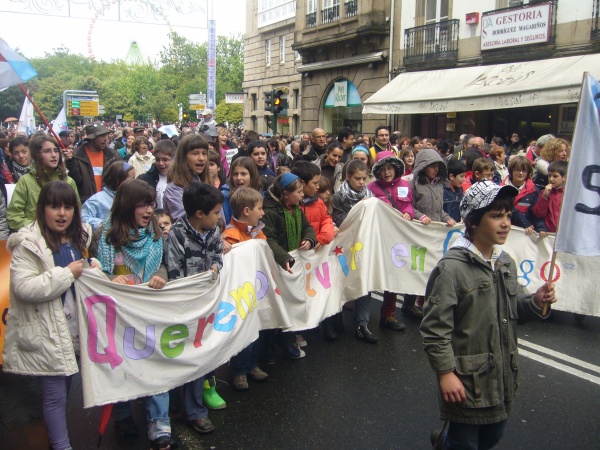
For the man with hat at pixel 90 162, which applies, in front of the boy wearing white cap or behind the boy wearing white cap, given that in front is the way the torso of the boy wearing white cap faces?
behind

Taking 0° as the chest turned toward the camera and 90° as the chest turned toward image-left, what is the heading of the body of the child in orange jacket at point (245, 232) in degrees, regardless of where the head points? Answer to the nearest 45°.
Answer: approximately 315°

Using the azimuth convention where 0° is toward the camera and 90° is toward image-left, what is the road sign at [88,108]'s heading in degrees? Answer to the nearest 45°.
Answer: approximately 0°

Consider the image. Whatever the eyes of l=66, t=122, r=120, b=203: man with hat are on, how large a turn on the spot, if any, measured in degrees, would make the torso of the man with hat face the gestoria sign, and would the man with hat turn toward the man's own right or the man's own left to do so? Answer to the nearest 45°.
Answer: approximately 90° to the man's own left

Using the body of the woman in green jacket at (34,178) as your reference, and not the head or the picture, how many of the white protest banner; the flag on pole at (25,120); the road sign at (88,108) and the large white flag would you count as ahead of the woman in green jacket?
2

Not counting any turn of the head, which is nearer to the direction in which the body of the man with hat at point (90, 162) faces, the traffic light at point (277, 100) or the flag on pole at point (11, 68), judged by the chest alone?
the flag on pole

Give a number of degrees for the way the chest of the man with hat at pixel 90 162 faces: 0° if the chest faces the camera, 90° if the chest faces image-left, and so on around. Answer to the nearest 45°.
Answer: approximately 315°

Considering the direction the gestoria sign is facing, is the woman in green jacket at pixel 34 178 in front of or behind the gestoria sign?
in front
